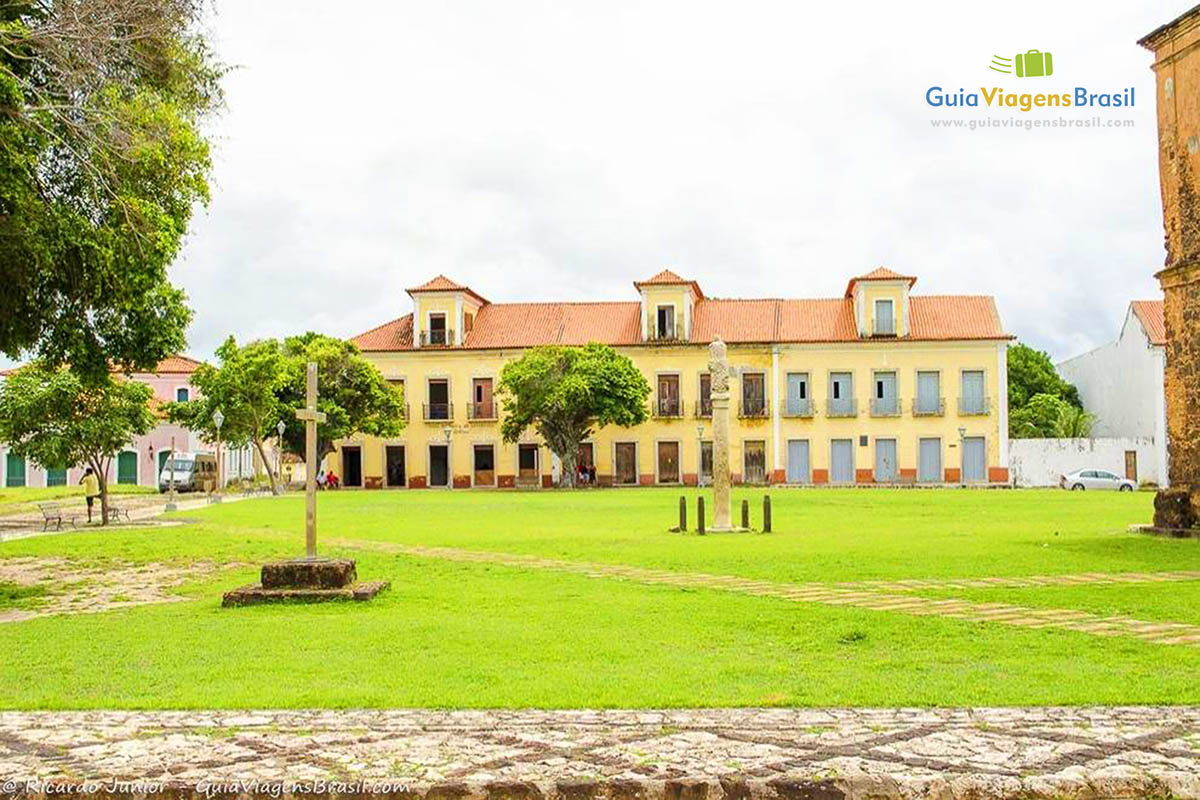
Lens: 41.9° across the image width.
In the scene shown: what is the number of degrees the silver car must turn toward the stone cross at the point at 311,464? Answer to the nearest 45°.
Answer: approximately 90° to its right

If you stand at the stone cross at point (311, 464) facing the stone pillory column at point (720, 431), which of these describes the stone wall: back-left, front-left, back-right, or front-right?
front-right

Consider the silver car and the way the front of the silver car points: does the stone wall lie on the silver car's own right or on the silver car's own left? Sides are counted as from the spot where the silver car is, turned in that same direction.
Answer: on the silver car's own right

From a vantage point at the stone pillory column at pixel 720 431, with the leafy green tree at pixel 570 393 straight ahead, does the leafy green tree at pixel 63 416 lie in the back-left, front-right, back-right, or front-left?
front-left

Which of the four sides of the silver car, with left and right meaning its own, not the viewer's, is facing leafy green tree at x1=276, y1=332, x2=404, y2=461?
back

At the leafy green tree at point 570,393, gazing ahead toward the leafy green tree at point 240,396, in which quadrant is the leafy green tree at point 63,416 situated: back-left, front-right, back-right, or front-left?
front-left

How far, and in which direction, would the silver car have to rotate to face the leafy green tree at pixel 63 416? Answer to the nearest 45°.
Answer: approximately 135° to its right

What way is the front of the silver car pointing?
to the viewer's right

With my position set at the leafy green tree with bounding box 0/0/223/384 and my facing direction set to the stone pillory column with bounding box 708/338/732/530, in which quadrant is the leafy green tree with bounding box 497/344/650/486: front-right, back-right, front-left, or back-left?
front-left

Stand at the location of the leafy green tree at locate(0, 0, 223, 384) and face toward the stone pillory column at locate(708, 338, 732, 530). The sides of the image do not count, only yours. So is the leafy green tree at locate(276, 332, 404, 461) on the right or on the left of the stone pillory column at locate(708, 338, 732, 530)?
left

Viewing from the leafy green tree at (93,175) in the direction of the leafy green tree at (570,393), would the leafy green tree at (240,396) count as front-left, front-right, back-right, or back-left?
front-left
